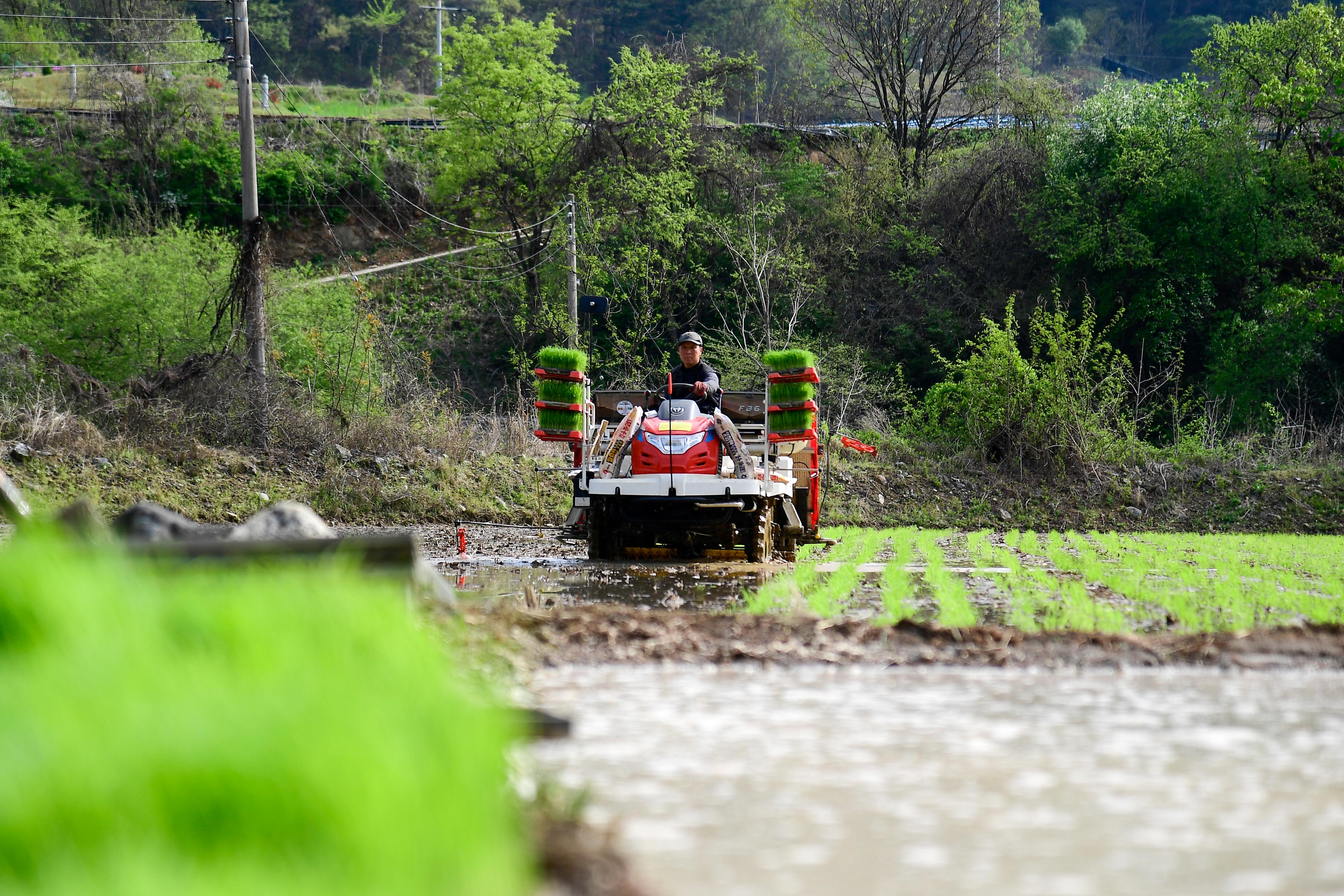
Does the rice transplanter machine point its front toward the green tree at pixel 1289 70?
no

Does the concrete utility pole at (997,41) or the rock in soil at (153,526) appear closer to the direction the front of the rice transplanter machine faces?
the rock in soil

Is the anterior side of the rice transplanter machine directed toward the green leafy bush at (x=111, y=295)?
no

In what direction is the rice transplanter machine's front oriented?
toward the camera

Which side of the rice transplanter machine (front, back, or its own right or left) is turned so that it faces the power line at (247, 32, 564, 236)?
back

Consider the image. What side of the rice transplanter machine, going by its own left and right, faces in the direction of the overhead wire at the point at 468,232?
back

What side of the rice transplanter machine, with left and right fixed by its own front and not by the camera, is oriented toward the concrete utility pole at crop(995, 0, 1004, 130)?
back

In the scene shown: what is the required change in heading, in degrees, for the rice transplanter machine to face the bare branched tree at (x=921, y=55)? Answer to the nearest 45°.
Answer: approximately 180°

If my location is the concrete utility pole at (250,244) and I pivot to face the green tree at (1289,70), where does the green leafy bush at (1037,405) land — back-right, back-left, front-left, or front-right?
front-right

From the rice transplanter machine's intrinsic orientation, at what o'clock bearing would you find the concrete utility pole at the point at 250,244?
The concrete utility pole is roughly at 5 o'clock from the rice transplanter machine.

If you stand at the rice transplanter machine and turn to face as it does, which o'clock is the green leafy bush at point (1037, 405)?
The green leafy bush is roughly at 7 o'clock from the rice transplanter machine.

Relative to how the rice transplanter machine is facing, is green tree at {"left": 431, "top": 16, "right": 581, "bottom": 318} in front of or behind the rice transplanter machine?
behind

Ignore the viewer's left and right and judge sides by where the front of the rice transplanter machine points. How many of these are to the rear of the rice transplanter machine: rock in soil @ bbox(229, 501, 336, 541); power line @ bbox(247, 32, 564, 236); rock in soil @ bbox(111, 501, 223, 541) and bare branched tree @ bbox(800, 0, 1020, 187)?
2

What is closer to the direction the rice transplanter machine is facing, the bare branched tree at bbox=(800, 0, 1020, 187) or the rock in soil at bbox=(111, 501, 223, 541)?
the rock in soil
